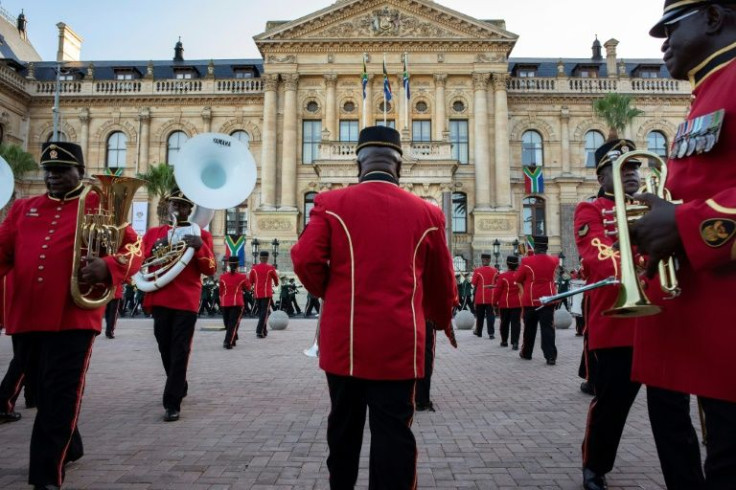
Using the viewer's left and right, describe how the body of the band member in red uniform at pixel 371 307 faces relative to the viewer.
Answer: facing away from the viewer

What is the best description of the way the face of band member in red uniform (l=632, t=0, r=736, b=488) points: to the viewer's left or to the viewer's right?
to the viewer's left

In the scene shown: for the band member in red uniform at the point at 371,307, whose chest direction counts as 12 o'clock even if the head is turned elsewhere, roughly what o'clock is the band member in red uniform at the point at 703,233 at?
the band member in red uniform at the point at 703,233 is roughly at 4 o'clock from the band member in red uniform at the point at 371,307.

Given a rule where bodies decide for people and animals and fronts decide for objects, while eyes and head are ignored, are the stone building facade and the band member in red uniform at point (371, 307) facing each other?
yes

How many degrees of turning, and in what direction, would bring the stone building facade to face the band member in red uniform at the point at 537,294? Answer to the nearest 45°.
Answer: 0° — it already faces them

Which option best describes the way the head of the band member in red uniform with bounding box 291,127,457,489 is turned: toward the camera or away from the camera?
away from the camera
